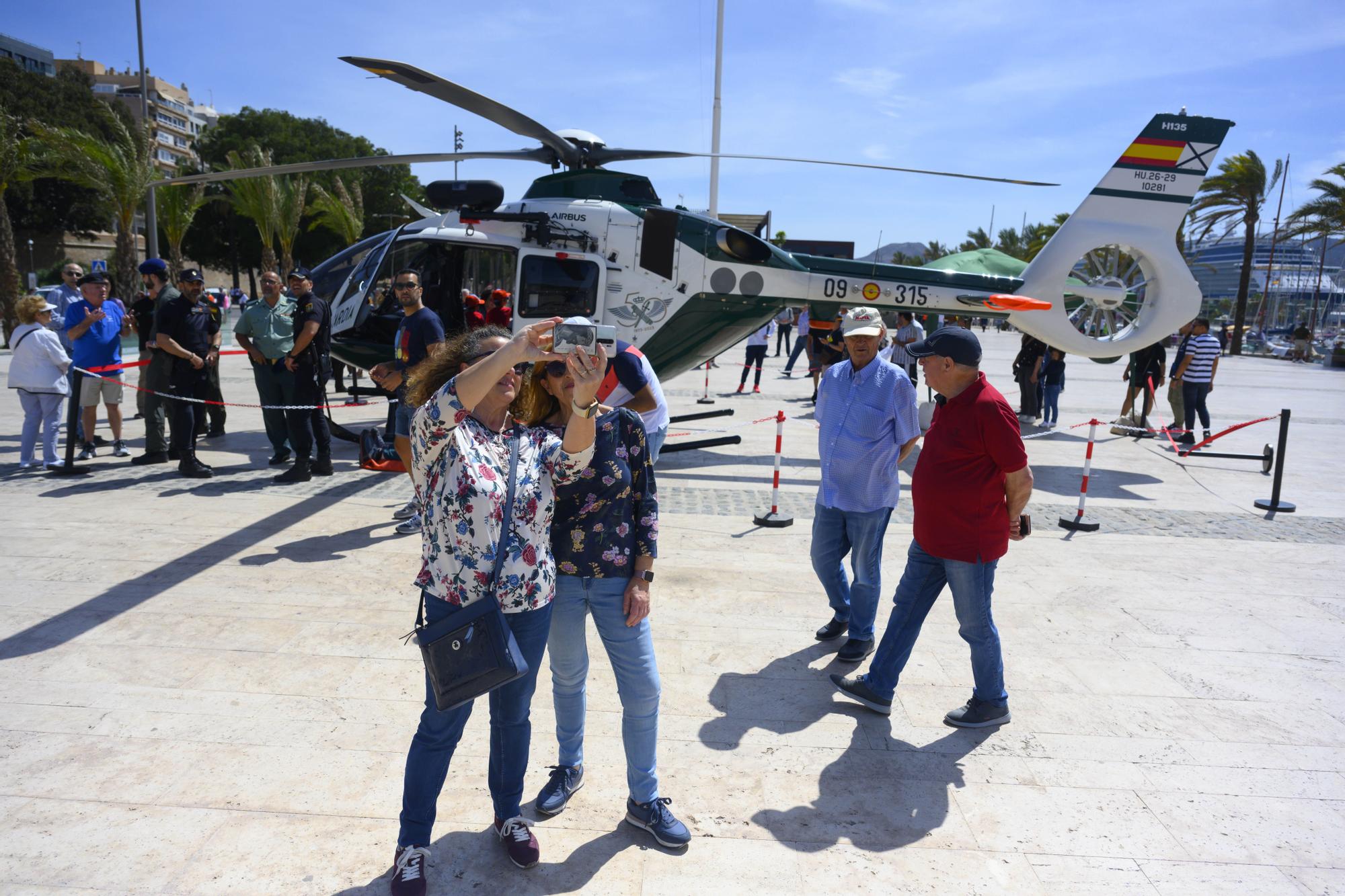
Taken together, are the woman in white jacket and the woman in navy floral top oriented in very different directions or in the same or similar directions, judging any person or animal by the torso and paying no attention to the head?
very different directions

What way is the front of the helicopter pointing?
to the viewer's left

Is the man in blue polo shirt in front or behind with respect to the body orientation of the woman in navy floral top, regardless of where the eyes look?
behind

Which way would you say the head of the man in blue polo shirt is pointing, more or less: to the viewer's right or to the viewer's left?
to the viewer's right

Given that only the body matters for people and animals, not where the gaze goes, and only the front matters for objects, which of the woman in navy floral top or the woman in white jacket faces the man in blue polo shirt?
the woman in white jacket

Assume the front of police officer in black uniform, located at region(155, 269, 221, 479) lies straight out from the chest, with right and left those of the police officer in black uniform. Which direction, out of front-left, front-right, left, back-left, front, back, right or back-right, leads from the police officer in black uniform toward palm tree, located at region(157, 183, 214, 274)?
back-left

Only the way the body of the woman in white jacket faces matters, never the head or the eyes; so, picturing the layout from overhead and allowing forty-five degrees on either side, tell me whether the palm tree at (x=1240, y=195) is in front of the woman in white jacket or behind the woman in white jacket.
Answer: in front

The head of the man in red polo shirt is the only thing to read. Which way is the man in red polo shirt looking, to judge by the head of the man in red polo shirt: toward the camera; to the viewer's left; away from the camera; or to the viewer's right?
to the viewer's left

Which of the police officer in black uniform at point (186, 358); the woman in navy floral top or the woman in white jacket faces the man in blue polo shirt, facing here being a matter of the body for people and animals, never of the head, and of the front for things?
the woman in white jacket

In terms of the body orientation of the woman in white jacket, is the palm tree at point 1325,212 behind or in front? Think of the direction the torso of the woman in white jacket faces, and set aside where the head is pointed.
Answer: in front
